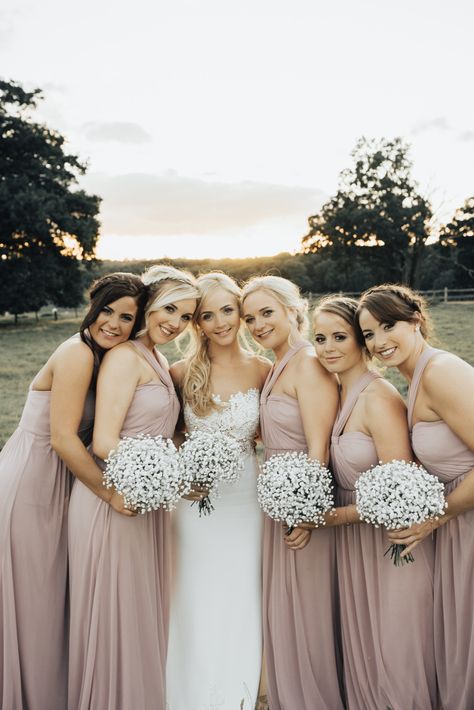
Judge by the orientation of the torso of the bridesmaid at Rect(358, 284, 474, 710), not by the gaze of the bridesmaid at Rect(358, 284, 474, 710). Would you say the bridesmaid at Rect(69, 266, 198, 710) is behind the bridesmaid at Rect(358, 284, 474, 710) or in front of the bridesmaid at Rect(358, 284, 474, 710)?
in front

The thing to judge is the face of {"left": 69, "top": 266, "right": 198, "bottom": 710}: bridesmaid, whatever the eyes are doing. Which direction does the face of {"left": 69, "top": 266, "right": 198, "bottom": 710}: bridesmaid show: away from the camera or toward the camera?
toward the camera

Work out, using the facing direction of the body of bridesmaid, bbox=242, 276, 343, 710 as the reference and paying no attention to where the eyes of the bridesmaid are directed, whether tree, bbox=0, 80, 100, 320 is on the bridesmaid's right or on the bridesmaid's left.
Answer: on the bridesmaid's right

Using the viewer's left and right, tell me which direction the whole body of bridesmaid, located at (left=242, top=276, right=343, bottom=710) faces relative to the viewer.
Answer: facing the viewer and to the left of the viewer

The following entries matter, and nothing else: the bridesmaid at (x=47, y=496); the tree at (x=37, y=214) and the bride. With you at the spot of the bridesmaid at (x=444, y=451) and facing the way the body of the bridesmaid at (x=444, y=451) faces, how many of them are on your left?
0

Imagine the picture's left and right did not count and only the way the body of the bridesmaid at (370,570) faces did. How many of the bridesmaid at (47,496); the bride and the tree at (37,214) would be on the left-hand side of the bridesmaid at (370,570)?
0

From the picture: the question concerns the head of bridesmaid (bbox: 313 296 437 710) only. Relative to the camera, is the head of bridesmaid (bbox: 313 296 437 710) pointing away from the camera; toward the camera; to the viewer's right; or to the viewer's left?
toward the camera

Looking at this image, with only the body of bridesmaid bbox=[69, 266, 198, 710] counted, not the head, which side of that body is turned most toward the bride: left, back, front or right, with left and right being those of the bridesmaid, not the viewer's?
left

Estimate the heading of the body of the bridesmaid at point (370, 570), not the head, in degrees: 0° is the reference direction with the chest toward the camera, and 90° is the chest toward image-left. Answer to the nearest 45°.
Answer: approximately 45°

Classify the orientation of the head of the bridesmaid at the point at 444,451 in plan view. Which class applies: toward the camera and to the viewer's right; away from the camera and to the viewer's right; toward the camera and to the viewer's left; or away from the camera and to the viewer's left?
toward the camera and to the viewer's left

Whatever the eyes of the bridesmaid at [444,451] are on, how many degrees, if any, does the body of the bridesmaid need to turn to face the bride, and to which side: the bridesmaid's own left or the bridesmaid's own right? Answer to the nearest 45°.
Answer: approximately 45° to the bridesmaid's own right

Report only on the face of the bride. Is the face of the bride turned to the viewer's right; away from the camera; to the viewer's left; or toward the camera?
toward the camera

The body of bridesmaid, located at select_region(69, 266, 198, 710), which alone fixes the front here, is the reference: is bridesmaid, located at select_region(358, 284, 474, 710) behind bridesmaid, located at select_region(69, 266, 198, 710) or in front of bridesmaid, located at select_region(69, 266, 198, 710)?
in front

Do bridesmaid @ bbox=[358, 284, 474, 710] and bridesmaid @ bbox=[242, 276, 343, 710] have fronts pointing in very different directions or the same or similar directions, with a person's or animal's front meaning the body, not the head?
same or similar directions

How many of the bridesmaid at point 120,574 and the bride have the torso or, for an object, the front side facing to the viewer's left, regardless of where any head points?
0

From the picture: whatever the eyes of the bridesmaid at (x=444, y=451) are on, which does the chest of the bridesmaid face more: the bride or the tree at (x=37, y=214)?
the bride

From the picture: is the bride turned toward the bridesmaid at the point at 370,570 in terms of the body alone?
no

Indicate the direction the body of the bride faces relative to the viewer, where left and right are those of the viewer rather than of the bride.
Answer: facing the viewer
